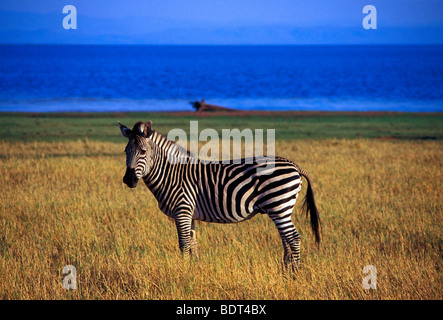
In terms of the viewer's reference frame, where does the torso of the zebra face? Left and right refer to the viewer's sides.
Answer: facing to the left of the viewer
